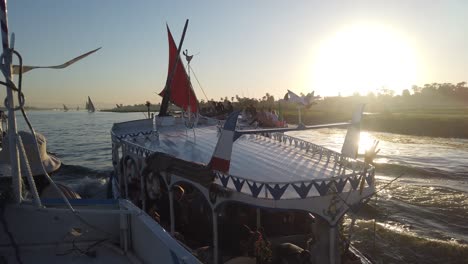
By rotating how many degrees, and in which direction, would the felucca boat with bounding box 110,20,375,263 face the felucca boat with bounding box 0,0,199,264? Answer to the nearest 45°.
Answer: approximately 90° to its left

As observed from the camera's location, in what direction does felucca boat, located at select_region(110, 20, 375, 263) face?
facing away from the viewer and to the left of the viewer
